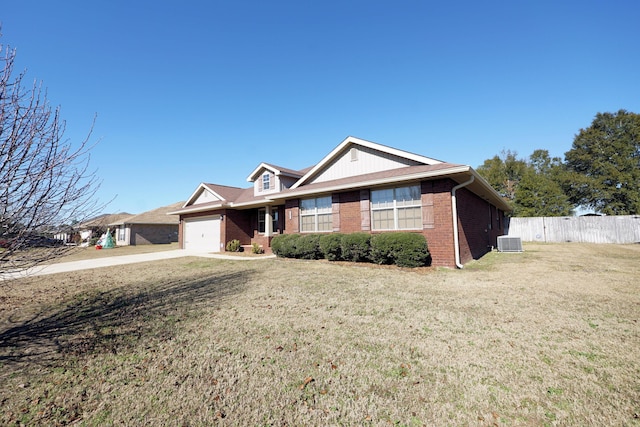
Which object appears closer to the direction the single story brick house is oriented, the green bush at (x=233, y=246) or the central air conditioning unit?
the green bush

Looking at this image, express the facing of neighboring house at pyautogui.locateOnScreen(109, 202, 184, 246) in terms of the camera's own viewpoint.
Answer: facing to the left of the viewer

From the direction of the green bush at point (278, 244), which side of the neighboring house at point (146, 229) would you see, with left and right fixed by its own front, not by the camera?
left

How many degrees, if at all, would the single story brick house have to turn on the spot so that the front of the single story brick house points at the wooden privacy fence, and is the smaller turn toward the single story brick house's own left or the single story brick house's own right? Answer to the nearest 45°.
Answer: approximately 180°

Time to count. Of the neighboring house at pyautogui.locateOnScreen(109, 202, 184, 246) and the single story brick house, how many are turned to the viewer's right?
0

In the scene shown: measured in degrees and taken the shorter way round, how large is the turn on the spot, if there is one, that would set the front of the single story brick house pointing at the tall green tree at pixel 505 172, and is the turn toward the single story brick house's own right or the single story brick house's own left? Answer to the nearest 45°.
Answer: approximately 180°

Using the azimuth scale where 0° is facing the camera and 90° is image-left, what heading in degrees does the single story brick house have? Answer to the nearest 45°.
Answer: approximately 45°

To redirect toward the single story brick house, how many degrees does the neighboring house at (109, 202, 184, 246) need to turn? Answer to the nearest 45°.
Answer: approximately 90° to its left

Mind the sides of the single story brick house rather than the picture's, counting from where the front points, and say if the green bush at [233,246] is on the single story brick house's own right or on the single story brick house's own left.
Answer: on the single story brick house's own right

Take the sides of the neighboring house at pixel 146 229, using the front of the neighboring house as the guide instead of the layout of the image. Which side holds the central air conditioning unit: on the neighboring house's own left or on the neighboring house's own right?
on the neighboring house's own left

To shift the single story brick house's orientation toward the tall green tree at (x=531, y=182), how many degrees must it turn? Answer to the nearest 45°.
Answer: approximately 180°

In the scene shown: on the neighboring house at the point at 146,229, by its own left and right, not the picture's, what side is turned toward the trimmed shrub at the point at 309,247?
left

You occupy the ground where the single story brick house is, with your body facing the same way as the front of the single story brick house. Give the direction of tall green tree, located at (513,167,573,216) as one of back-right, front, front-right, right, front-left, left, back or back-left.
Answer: back
